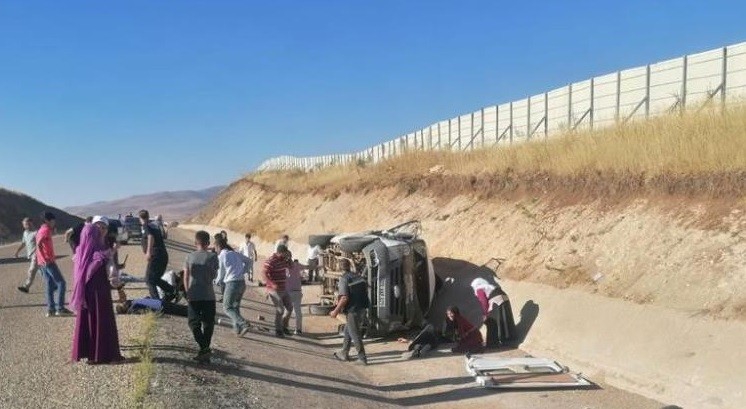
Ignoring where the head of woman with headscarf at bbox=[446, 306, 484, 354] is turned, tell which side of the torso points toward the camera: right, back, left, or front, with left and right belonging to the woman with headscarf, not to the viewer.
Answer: left

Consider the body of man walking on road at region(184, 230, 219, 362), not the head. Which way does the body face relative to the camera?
away from the camera

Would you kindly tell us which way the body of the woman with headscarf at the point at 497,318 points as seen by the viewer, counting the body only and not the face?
to the viewer's left

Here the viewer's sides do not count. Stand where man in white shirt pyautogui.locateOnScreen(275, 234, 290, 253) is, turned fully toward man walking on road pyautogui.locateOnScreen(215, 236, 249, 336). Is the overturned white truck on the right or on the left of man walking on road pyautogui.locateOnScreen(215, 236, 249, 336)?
left

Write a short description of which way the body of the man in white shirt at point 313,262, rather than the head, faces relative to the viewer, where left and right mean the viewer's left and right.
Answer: facing away from the viewer

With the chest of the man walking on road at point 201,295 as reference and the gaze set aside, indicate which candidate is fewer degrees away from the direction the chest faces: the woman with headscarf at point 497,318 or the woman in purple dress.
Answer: the woman with headscarf

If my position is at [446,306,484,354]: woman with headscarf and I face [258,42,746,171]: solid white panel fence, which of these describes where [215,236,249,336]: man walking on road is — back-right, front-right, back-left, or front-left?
back-left

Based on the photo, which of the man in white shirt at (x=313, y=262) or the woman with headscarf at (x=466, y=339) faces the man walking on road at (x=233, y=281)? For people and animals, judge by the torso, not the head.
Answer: the woman with headscarf
